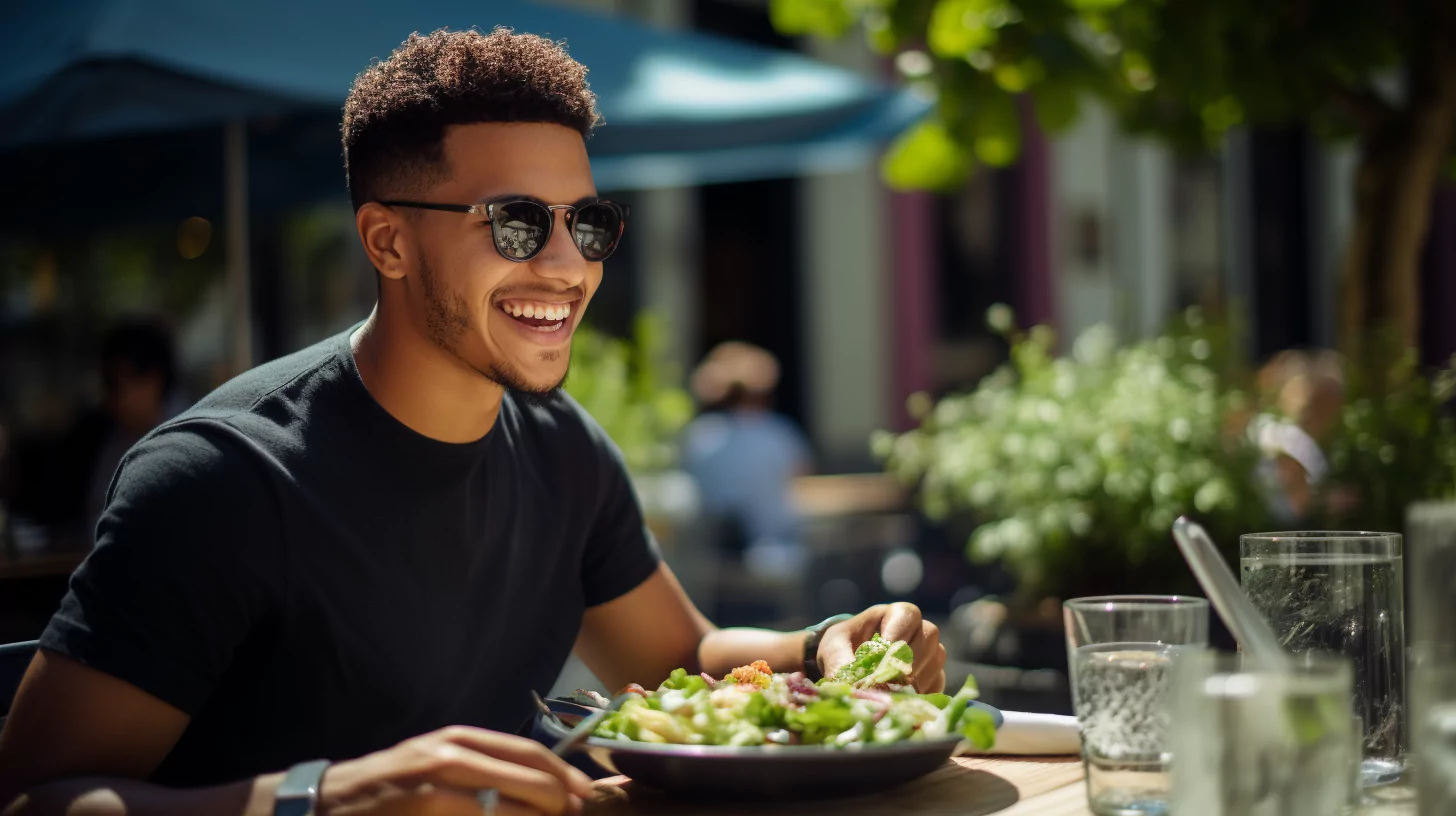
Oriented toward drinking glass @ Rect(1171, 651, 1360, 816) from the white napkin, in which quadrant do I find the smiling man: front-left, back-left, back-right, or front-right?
back-right

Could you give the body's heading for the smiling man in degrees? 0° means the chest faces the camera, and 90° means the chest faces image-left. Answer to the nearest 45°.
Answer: approximately 315°

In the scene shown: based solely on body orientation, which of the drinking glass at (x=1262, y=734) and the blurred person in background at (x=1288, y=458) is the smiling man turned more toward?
the drinking glass

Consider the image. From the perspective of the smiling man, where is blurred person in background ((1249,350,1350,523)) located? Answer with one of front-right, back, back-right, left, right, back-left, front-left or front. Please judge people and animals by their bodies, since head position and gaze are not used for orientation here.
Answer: left

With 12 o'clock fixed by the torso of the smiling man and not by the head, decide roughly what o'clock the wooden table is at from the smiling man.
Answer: The wooden table is roughly at 12 o'clock from the smiling man.

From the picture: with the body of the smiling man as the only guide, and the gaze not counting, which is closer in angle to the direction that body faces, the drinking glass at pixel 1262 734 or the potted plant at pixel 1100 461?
the drinking glass

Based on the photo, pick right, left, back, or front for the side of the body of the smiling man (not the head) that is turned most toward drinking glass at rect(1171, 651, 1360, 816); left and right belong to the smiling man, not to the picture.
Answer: front

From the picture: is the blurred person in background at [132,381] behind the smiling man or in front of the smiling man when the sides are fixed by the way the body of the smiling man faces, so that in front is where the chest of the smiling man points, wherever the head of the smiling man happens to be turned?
behind

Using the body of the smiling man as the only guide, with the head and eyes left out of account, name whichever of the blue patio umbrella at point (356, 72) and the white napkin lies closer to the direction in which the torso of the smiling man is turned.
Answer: the white napkin

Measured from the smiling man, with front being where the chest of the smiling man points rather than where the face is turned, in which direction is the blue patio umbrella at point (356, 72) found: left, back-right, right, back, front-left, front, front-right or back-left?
back-left

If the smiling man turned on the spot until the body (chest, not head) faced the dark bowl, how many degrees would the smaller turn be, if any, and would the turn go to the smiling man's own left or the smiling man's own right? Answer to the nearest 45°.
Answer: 0° — they already face it

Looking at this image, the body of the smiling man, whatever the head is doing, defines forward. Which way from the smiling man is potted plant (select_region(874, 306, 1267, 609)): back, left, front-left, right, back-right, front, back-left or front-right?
left

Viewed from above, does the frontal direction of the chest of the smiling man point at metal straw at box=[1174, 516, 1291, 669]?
yes

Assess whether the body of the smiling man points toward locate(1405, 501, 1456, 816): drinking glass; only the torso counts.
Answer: yes

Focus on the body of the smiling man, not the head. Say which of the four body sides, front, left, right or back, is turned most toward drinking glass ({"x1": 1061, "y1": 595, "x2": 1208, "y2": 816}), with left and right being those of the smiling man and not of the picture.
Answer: front

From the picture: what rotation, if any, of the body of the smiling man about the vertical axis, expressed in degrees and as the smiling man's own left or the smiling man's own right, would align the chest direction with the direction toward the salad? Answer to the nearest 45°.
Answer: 0° — they already face it
